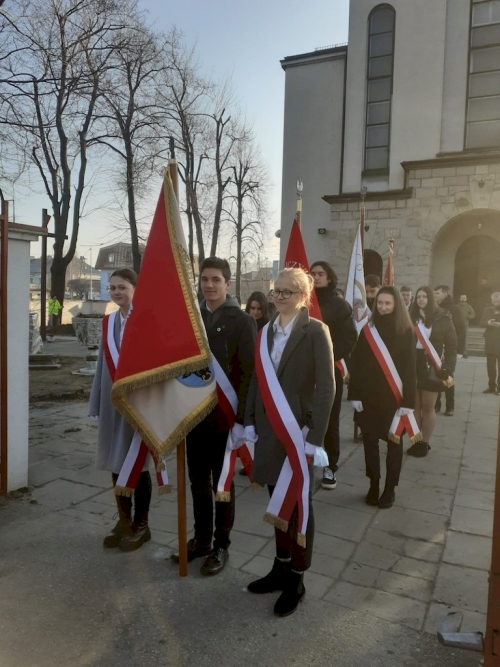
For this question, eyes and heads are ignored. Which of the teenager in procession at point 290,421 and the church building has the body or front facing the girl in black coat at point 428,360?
the church building

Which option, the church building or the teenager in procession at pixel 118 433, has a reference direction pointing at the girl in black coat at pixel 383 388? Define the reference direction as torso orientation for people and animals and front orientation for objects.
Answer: the church building

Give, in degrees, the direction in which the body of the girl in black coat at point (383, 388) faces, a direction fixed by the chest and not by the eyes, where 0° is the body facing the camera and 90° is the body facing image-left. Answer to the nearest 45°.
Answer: approximately 0°

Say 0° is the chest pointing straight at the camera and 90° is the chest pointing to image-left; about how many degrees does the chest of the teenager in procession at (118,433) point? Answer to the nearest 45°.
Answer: approximately 45°

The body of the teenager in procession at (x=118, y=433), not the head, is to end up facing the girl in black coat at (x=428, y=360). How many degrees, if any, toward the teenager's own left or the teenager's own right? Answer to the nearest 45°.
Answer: approximately 180°

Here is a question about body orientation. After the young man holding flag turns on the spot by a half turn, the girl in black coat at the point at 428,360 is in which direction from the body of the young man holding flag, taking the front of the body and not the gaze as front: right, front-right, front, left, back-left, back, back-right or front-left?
front

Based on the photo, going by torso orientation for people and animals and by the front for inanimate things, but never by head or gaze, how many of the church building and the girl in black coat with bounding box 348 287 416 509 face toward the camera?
2

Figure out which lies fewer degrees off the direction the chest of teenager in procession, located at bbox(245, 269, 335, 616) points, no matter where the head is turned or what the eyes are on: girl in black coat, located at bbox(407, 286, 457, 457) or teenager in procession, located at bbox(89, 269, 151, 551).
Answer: the teenager in procession

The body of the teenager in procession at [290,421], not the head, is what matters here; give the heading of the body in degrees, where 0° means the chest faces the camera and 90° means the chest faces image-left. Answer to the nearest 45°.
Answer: approximately 45°

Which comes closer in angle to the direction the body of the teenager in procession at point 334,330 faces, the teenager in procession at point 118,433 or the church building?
the teenager in procession

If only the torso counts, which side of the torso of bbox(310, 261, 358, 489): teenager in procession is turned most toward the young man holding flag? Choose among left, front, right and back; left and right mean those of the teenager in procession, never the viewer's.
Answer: front
